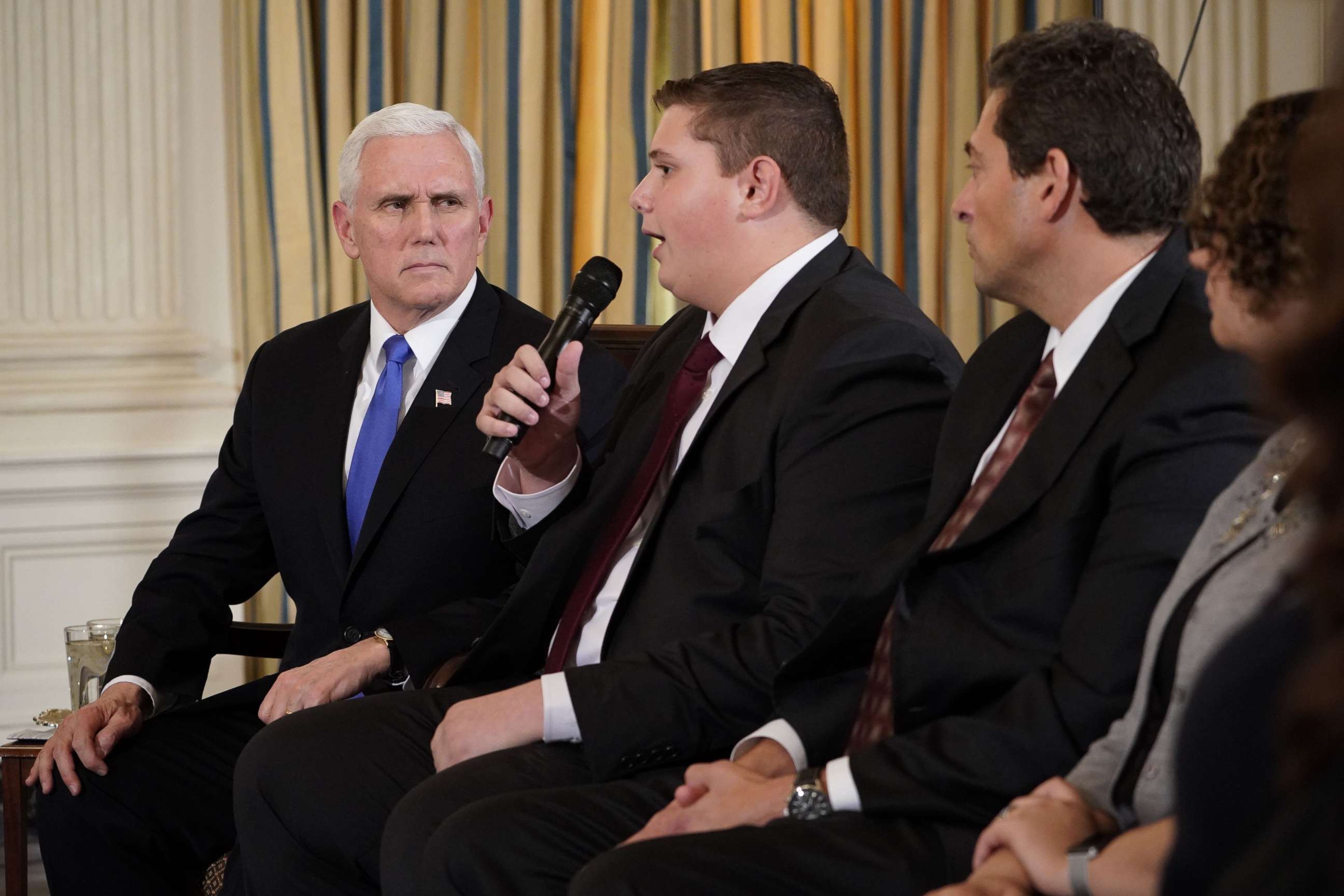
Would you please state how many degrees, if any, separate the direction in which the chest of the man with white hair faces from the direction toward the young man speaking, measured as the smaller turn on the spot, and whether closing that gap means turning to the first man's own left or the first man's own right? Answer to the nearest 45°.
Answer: approximately 90° to the first man's own left

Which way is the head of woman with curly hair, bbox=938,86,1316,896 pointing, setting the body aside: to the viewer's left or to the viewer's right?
to the viewer's left

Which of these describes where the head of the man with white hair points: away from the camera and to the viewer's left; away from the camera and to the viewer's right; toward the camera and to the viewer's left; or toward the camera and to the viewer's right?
toward the camera and to the viewer's right
